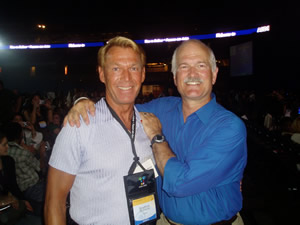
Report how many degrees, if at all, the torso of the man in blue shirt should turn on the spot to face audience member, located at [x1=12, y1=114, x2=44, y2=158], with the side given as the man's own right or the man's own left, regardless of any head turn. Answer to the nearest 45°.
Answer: approximately 90° to the man's own right

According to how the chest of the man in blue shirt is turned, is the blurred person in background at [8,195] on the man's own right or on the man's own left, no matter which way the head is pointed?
on the man's own right

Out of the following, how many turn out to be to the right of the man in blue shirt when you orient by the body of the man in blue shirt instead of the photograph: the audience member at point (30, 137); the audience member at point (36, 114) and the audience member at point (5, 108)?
3

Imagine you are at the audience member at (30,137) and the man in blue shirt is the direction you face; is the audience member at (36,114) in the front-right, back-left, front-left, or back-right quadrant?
back-left

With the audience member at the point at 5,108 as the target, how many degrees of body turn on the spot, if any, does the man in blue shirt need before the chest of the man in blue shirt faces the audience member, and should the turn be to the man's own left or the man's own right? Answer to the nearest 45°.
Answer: approximately 90° to the man's own right

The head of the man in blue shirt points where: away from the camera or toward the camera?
toward the camera

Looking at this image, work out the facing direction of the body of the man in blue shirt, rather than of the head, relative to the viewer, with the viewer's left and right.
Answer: facing the viewer and to the left of the viewer

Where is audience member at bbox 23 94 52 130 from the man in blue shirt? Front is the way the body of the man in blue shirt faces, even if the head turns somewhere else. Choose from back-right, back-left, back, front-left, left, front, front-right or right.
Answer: right

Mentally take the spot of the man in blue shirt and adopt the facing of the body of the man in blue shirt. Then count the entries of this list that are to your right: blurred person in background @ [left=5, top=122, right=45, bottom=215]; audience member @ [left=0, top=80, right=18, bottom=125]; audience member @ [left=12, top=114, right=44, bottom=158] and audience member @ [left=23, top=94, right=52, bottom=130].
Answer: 4

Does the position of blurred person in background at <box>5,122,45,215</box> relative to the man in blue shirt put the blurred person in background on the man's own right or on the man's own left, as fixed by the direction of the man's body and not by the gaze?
on the man's own right
